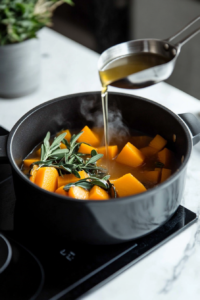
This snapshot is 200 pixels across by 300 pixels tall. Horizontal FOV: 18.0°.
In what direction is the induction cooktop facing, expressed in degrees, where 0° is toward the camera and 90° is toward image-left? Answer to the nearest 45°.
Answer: approximately 315°
